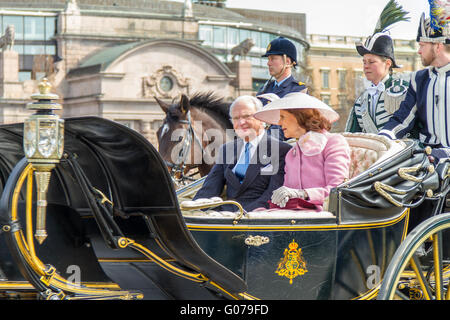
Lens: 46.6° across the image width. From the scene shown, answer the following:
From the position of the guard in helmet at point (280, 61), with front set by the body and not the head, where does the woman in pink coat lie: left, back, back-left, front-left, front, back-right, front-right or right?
front-left

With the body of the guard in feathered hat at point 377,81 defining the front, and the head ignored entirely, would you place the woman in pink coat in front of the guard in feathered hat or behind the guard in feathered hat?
in front

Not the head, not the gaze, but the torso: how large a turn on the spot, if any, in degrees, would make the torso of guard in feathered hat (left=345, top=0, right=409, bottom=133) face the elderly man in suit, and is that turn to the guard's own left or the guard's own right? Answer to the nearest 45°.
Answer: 0° — they already face them

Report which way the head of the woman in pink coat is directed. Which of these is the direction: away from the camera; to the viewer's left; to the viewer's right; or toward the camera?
to the viewer's left

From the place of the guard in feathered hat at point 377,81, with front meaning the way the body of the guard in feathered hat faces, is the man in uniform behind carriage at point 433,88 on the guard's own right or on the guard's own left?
on the guard's own left

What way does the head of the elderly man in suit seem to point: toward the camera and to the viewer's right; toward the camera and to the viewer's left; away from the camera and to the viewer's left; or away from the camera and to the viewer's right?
toward the camera and to the viewer's left

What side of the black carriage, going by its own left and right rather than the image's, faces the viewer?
left

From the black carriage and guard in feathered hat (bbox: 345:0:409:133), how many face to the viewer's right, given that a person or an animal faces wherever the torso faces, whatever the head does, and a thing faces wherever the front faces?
0

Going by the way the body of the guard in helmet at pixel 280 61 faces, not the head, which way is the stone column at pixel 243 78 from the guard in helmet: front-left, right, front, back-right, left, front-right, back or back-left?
back-right

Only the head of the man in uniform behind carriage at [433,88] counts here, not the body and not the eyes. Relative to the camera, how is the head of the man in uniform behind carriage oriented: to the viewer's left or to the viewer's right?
to the viewer's left
